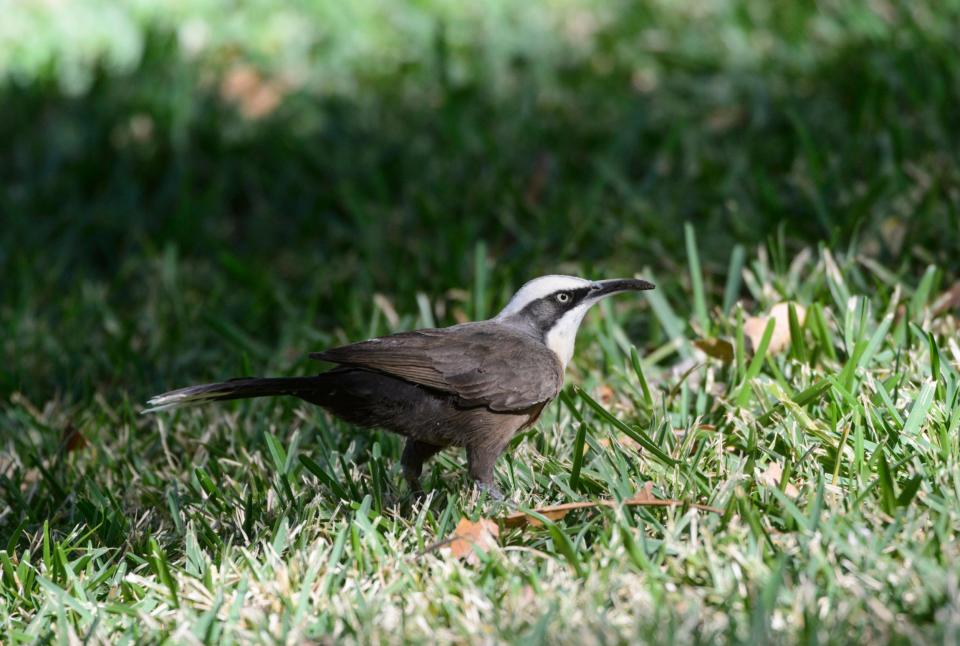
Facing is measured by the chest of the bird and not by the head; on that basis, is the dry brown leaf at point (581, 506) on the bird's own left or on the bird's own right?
on the bird's own right

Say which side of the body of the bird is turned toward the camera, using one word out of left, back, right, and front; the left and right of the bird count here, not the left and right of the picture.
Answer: right

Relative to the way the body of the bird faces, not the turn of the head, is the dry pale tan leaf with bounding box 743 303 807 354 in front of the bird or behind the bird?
in front

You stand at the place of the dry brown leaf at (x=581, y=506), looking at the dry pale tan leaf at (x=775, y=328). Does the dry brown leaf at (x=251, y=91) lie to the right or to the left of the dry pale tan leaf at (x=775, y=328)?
left

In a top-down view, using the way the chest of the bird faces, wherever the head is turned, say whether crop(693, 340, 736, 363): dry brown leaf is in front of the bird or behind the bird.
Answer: in front

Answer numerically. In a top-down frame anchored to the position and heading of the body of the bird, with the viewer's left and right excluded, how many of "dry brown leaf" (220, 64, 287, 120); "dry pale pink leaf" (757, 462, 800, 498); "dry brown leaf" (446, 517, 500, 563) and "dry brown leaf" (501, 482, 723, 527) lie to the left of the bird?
1

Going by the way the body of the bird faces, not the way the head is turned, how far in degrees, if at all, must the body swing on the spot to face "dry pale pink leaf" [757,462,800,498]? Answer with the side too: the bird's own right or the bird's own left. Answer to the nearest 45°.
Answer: approximately 45° to the bird's own right

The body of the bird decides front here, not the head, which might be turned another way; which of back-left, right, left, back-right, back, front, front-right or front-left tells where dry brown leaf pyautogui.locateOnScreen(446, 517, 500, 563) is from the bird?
right
